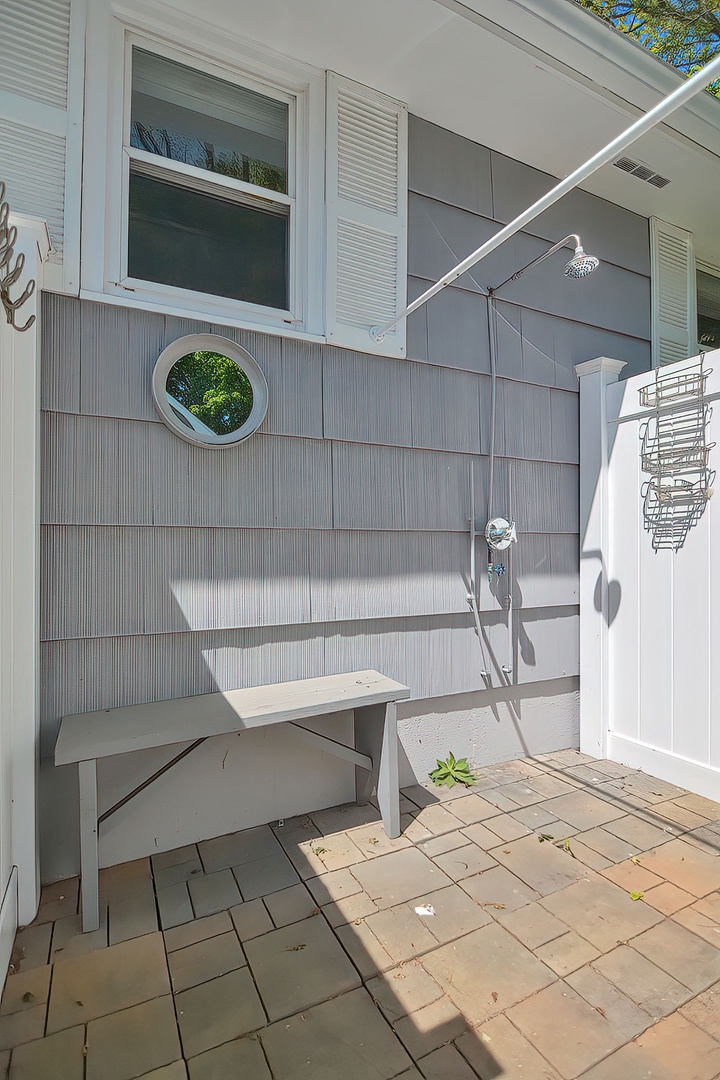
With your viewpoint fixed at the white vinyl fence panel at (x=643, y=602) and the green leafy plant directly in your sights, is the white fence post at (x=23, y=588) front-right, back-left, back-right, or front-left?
front-left

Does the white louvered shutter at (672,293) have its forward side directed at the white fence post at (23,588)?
no

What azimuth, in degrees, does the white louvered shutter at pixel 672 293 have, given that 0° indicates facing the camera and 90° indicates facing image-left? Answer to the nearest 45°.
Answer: approximately 315°

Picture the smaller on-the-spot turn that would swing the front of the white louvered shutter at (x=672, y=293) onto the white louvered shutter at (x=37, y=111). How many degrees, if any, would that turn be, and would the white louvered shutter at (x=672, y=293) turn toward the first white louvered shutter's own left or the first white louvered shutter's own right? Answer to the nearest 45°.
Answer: approximately 90° to the first white louvered shutter's own right

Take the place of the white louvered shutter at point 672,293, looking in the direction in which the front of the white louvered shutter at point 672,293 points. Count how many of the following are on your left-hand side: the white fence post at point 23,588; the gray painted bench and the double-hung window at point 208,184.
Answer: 0

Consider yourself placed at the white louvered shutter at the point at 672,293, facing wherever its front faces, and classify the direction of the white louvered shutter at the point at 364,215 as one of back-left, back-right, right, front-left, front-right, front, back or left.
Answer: right

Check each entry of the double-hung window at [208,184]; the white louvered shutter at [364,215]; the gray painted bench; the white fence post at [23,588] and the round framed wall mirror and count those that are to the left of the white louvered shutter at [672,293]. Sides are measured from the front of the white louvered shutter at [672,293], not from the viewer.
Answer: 0

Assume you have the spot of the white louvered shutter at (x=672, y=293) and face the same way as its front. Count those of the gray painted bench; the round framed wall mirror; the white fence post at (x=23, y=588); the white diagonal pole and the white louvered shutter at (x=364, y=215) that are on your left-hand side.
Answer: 0

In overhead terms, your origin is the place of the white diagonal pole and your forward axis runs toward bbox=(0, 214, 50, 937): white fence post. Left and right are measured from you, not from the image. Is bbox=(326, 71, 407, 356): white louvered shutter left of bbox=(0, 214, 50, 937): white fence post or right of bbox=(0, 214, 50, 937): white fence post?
right

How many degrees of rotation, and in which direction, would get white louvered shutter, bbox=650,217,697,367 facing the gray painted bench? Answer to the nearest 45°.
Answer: approximately 90° to its right

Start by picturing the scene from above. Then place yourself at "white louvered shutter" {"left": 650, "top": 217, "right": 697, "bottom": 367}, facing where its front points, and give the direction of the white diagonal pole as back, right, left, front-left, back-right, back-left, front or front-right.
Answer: front-right

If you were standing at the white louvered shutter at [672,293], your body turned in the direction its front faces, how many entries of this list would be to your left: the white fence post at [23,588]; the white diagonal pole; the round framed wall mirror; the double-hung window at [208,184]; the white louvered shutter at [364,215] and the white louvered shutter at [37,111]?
0

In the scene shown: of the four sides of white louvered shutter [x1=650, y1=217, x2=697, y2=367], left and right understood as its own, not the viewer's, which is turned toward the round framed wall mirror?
right

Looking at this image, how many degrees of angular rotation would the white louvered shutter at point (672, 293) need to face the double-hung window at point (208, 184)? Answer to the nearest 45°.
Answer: approximately 90° to its right

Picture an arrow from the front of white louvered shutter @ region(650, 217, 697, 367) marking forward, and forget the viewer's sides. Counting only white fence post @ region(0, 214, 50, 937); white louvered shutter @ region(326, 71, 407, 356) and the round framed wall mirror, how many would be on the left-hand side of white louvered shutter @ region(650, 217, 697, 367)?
0
